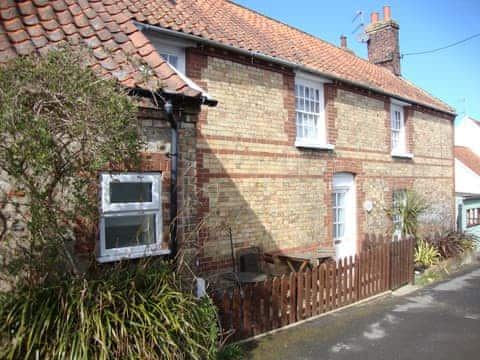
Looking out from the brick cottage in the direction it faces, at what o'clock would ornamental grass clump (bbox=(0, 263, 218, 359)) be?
The ornamental grass clump is roughly at 2 o'clock from the brick cottage.

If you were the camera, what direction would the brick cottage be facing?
facing the viewer and to the right of the viewer

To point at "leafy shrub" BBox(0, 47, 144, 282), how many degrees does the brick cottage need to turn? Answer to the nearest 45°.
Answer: approximately 45° to its right

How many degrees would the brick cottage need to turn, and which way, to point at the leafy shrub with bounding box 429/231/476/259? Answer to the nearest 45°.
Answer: approximately 90° to its left

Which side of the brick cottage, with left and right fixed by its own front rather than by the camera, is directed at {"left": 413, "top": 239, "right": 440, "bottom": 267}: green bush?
left

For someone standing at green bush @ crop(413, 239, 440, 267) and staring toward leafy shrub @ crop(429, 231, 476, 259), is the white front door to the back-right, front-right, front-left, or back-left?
back-left

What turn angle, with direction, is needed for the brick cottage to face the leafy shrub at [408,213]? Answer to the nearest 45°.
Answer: approximately 90° to its left

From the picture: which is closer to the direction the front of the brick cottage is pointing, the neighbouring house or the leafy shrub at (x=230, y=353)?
the leafy shrub

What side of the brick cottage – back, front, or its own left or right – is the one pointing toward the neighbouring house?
left
